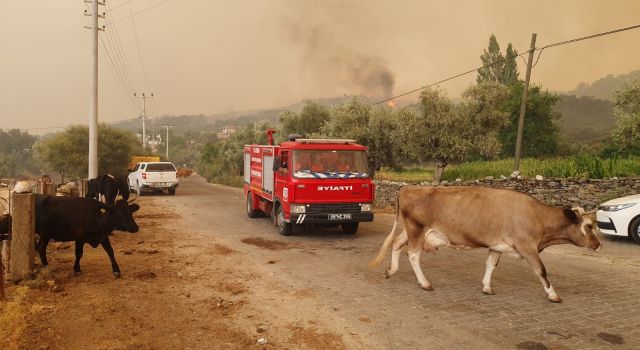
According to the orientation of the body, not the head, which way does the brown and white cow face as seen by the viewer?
to the viewer's right

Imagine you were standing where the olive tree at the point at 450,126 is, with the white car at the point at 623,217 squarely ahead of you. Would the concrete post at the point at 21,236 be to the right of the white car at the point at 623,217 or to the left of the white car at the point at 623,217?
right

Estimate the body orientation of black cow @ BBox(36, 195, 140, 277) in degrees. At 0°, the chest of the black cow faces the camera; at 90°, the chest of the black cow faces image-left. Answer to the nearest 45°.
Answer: approximately 270°

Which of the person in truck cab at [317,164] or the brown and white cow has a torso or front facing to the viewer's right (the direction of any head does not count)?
the brown and white cow

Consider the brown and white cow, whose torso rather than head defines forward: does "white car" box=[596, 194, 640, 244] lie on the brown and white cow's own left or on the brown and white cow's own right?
on the brown and white cow's own left

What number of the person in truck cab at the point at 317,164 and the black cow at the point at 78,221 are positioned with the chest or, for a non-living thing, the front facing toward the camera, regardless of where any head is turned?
1

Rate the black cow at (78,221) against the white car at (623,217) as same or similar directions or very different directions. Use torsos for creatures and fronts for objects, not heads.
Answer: very different directions

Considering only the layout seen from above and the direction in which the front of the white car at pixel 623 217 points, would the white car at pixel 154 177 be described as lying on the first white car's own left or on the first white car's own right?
on the first white car's own right

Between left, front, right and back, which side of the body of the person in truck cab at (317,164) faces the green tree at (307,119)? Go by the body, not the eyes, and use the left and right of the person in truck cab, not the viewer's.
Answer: back

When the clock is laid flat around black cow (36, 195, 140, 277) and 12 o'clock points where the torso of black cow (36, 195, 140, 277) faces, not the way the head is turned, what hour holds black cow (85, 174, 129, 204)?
black cow (85, 174, 129, 204) is roughly at 9 o'clock from black cow (36, 195, 140, 277).

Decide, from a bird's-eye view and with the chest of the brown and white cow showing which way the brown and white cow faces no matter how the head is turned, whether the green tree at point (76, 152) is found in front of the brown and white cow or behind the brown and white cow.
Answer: behind

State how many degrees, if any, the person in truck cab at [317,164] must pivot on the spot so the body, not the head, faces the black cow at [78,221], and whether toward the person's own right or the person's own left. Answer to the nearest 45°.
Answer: approximately 45° to the person's own right

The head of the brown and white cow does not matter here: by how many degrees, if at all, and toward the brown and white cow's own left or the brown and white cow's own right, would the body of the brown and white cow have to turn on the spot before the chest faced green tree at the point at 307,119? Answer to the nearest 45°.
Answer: approximately 135° to the brown and white cow's own left

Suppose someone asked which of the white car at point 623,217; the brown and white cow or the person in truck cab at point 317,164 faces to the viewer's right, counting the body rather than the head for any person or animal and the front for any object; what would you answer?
the brown and white cow
